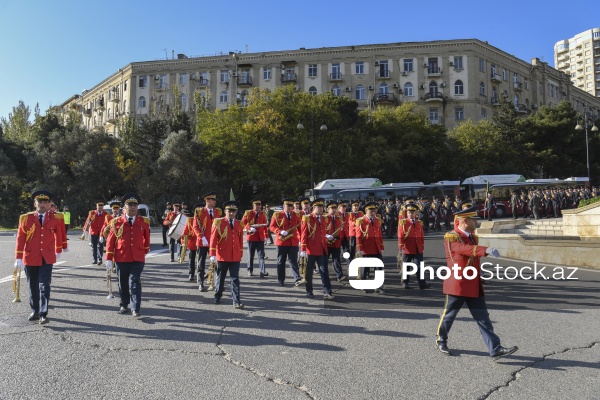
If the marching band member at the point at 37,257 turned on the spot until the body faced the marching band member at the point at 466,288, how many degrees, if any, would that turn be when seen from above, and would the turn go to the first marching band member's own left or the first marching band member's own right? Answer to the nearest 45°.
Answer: approximately 45° to the first marching band member's own left

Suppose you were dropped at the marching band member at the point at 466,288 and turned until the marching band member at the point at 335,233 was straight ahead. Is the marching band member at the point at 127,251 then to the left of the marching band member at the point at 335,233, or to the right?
left

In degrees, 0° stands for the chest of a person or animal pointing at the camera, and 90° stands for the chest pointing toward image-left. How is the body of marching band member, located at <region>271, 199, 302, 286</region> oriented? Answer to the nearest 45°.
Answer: approximately 0°

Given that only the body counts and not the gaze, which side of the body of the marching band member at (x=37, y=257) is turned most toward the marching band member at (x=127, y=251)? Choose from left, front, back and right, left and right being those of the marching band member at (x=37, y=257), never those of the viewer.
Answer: left

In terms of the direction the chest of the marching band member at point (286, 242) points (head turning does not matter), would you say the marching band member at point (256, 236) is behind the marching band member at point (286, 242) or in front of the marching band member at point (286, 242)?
behind

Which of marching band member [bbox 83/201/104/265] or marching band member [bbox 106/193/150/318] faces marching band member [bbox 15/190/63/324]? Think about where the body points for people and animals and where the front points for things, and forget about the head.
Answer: marching band member [bbox 83/201/104/265]

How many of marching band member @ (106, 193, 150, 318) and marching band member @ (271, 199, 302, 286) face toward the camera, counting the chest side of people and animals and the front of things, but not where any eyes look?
2

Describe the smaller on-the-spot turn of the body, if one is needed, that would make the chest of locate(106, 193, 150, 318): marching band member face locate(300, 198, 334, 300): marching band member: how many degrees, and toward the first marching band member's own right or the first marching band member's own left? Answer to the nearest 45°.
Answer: approximately 90° to the first marching band member's own left

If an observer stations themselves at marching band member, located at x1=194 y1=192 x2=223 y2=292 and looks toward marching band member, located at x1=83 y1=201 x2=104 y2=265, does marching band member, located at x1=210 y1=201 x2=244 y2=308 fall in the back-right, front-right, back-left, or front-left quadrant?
back-left

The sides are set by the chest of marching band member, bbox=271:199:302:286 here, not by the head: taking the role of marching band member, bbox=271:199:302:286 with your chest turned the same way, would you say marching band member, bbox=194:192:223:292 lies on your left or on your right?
on your right

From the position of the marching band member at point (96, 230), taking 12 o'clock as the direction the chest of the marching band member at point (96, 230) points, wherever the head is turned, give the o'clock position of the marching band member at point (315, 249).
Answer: the marching band member at point (315, 249) is roughly at 11 o'clock from the marching band member at point (96, 230).

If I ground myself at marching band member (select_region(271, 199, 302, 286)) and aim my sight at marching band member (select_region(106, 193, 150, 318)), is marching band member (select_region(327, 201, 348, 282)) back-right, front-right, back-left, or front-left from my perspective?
back-left
